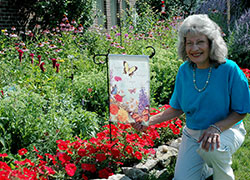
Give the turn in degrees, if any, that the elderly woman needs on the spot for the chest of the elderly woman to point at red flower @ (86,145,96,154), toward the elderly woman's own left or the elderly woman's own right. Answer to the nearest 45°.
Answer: approximately 45° to the elderly woman's own right

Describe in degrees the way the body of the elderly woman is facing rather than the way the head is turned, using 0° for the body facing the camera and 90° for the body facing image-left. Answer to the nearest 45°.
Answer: approximately 45°

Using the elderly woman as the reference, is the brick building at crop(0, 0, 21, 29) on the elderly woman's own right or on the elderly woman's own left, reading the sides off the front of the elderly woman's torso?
on the elderly woman's own right

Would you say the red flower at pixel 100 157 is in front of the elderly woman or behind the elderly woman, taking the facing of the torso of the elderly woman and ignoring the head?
in front

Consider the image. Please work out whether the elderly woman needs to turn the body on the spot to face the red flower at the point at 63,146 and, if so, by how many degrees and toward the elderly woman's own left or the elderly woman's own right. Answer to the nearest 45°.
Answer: approximately 45° to the elderly woman's own right

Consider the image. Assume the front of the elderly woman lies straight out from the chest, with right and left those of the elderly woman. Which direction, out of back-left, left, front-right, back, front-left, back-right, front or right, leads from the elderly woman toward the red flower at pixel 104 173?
front-right

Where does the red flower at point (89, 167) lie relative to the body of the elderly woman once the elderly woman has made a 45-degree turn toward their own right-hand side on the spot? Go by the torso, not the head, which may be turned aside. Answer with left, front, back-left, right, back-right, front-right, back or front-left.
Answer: front

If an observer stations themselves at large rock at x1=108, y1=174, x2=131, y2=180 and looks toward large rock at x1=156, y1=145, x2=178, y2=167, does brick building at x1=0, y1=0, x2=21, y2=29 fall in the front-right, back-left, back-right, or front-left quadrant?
front-left

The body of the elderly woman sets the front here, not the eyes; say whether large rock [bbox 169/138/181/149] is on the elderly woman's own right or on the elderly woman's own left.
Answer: on the elderly woman's own right

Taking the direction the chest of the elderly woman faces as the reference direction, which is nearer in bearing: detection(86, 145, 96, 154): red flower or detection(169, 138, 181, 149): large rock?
the red flower

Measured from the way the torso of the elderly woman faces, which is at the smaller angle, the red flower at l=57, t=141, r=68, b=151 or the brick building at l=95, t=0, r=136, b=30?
the red flower

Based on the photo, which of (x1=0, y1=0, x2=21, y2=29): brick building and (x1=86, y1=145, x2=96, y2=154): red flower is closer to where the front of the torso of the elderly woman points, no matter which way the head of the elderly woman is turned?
the red flower
